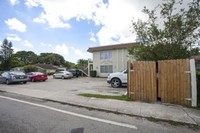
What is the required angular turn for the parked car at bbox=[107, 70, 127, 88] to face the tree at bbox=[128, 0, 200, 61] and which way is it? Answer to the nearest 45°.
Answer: approximately 135° to its left

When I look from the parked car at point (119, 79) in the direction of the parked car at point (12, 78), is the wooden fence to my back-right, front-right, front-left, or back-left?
back-left

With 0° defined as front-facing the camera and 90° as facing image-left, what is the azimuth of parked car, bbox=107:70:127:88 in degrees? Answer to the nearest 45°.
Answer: approximately 90°

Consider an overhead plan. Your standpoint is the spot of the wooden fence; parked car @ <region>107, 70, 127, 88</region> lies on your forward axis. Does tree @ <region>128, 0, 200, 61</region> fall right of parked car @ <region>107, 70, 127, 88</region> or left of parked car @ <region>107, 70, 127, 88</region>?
right

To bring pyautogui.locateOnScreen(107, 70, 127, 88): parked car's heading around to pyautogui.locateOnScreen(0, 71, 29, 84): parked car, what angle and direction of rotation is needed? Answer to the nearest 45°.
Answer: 0° — it already faces it

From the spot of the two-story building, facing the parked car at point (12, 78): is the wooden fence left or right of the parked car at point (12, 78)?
left

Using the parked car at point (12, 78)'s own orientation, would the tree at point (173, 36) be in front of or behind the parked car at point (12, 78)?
behind

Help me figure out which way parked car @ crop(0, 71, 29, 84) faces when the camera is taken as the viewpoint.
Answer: facing away from the viewer and to the left of the viewer

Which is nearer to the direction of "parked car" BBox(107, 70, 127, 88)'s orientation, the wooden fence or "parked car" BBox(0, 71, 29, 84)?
the parked car
